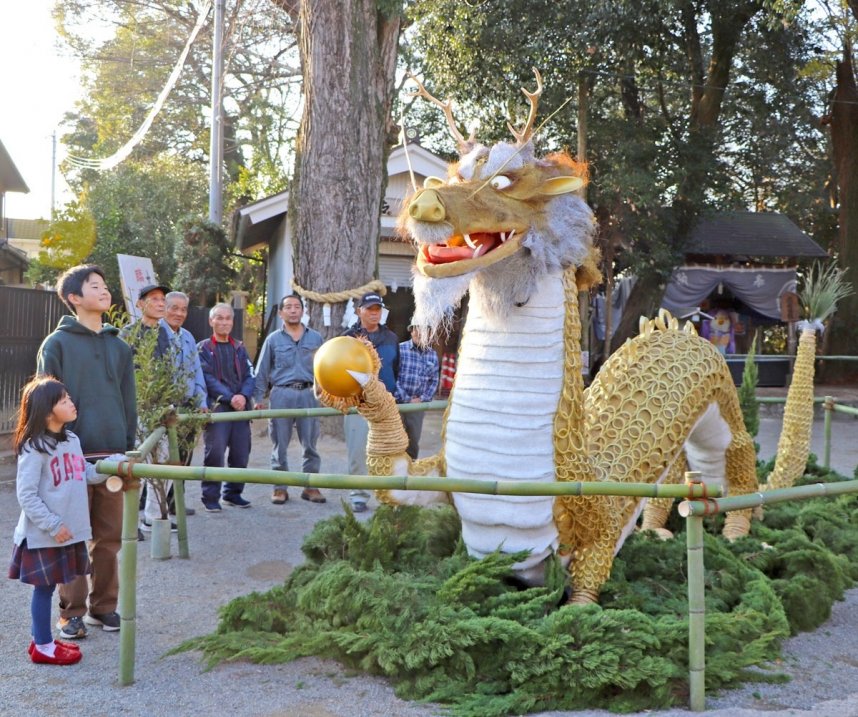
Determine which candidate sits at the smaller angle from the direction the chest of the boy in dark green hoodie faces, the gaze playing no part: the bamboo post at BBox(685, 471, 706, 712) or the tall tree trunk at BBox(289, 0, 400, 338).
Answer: the bamboo post

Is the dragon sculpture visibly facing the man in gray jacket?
no

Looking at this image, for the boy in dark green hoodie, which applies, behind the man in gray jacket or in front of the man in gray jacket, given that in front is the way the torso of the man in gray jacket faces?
in front

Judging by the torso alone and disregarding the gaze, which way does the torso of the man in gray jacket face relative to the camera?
toward the camera

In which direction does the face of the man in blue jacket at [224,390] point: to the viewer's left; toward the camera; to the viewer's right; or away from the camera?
toward the camera

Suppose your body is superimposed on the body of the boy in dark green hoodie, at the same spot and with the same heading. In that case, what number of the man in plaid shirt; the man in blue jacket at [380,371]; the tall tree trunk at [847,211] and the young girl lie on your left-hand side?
3

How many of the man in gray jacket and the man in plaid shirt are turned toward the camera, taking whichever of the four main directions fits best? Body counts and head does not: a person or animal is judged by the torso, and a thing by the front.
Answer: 2

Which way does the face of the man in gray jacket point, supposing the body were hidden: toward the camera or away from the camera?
toward the camera

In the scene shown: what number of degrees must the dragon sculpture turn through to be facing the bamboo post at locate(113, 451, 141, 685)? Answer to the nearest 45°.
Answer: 0° — it already faces it

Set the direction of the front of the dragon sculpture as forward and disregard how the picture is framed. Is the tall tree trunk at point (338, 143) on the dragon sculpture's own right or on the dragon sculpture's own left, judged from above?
on the dragon sculpture's own right

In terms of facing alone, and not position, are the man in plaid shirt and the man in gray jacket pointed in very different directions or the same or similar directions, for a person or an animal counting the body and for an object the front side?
same or similar directions

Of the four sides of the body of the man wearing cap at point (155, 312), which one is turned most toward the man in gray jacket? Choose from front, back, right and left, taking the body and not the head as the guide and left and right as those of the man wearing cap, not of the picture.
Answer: left

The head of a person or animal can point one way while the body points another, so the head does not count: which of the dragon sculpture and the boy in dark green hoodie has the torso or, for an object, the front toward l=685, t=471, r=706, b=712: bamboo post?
the boy in dark green hoodie

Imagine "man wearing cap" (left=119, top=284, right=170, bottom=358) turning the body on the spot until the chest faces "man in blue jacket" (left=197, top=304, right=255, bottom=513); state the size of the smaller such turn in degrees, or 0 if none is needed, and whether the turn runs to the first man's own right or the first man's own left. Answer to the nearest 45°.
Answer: approximately 90° to the first man's own left

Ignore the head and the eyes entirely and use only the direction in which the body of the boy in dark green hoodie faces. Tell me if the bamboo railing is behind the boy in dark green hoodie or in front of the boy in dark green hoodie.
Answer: in front

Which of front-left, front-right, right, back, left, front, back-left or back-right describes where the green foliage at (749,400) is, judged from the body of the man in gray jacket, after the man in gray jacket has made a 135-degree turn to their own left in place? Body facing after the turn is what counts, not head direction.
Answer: front-right

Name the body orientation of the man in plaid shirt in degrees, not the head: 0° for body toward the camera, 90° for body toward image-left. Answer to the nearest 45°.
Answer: approximately 0°
